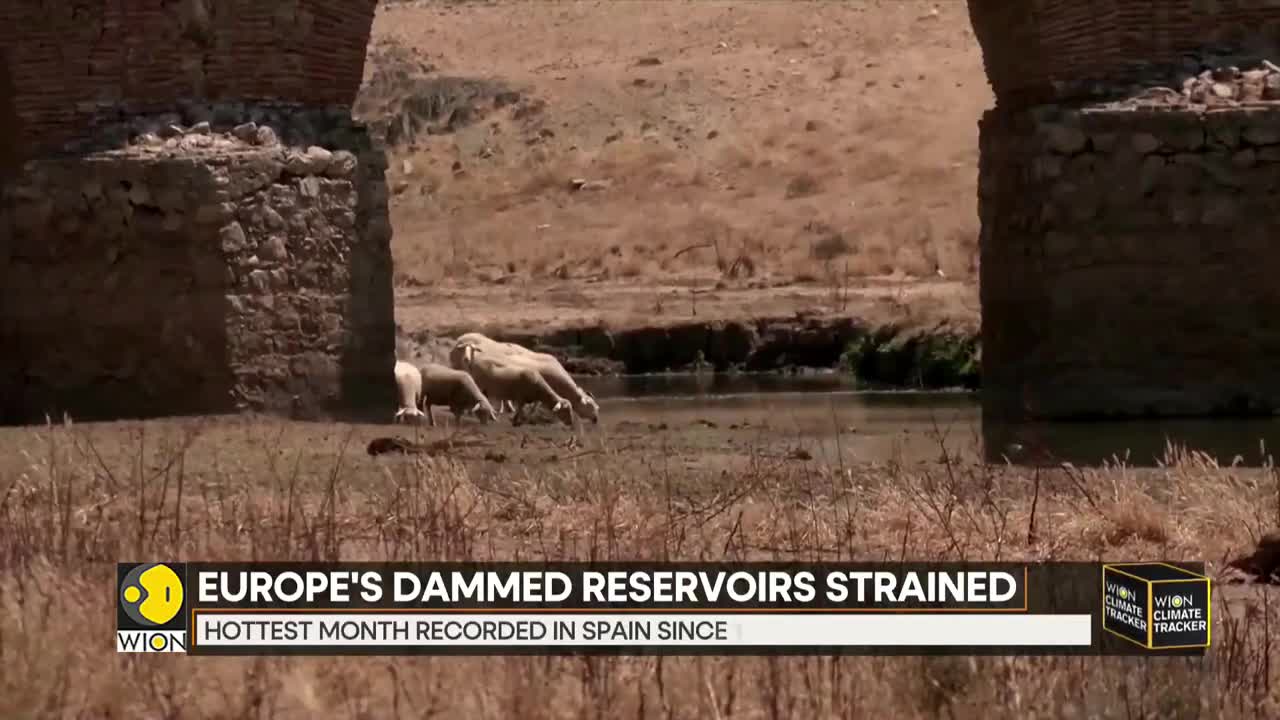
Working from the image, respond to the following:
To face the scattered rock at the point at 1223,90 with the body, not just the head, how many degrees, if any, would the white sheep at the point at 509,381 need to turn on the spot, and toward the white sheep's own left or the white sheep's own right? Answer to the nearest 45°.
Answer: approximately 45° to the white sheep's own right

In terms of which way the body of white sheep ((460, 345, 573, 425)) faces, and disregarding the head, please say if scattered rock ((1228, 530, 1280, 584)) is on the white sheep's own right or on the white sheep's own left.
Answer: on the white sheep's own right

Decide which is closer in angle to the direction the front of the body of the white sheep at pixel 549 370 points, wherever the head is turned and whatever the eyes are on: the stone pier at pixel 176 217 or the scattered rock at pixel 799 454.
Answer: the scattered rock

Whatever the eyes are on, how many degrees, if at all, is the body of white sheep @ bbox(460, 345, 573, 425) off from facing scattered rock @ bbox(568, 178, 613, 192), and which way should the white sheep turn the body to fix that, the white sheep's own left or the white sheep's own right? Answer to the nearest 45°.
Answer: approximately 90° to the white sheep's own left

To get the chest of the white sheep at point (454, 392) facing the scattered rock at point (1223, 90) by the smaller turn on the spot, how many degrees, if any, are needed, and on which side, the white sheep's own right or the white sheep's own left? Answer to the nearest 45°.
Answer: approximately 45° to the white sheep's own right

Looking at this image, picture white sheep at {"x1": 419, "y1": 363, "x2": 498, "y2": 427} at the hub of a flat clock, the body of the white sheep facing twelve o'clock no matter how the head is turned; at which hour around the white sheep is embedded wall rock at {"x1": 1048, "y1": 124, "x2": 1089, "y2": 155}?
The embedded wall rock is roughly at 1 o'clock from the white sheep.

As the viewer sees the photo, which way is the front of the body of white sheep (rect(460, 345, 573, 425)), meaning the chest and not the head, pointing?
to the viewer's right

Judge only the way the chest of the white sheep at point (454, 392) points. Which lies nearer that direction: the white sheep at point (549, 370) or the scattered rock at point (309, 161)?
the white sheep

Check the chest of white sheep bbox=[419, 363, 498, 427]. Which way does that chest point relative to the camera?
to the viewer's right

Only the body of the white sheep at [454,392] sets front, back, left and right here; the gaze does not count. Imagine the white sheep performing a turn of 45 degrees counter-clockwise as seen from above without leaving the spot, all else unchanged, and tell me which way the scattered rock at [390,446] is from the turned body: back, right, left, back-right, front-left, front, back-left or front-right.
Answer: back-right

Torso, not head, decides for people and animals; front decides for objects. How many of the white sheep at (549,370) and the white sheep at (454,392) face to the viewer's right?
2

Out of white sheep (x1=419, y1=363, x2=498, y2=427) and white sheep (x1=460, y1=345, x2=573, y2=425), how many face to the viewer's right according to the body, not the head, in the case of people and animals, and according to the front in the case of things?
2

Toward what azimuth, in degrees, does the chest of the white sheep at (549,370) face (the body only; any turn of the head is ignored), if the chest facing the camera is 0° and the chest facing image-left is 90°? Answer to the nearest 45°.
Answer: approximately 270°
